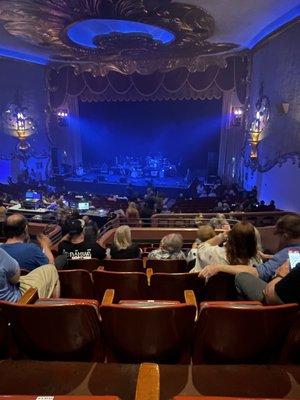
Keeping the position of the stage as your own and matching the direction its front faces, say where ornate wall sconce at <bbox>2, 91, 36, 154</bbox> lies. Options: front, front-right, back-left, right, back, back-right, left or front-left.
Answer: right

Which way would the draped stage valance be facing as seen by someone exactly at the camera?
facing the viewer

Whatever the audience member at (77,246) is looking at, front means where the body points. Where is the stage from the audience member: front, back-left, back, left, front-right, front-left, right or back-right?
front

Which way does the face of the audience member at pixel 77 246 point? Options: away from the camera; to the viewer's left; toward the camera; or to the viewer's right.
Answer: away from the camera

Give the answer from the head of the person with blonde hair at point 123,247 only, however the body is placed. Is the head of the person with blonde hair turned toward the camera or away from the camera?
away from the camera

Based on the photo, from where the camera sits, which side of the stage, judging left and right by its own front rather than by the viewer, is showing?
front

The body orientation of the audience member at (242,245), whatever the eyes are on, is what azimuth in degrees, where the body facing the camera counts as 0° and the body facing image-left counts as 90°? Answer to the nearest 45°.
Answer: approximately 180°

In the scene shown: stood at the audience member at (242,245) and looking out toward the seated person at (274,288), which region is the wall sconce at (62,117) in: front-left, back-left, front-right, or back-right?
back-right

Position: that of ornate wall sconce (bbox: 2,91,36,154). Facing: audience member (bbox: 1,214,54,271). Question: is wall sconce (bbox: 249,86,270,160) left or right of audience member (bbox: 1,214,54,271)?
left

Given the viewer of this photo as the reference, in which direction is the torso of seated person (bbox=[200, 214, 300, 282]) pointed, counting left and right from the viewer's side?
facing away from the viewer and to the left of the viewer

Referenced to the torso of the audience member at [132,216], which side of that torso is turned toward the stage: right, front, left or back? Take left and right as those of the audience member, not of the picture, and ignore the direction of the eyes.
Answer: front
